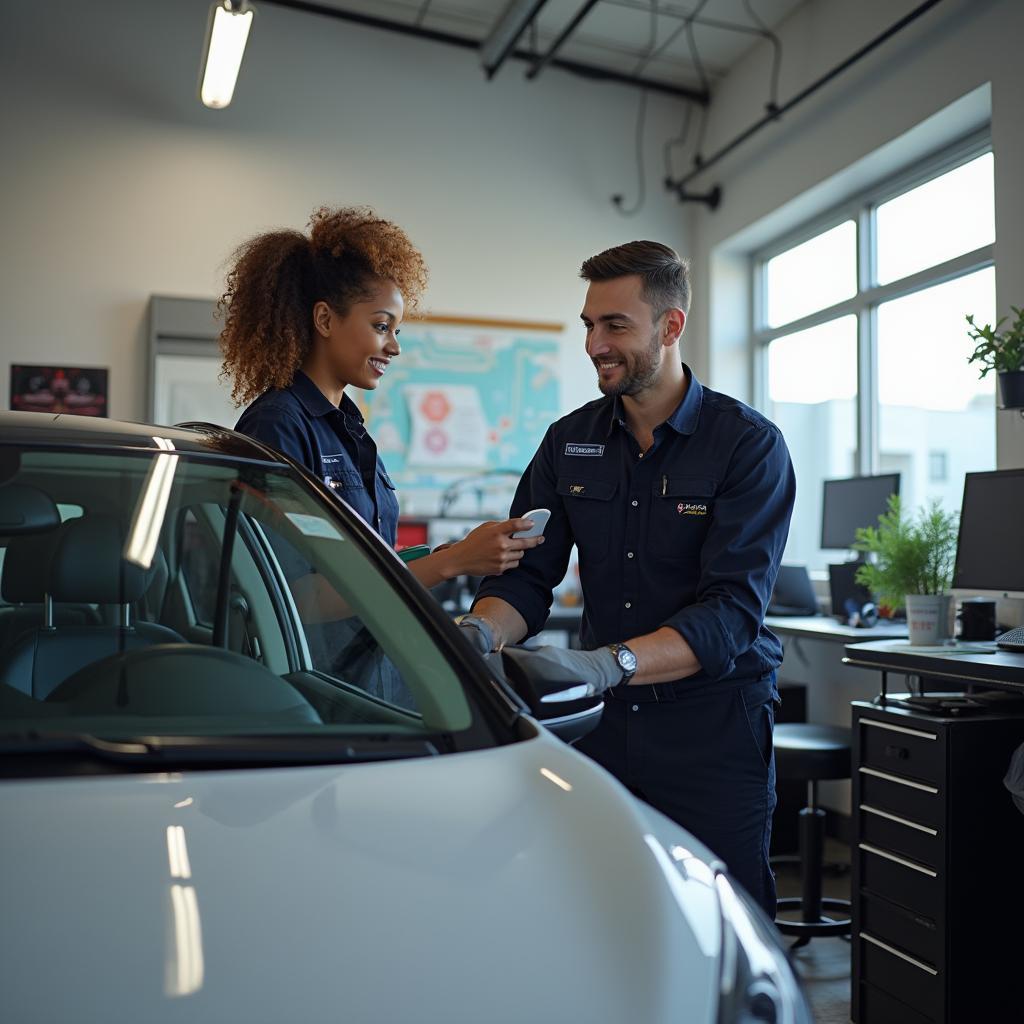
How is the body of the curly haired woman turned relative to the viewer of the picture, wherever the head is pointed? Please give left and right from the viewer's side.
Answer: facing the viewer and to the right of the viewer

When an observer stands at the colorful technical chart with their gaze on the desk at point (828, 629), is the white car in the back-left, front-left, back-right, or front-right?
front-right

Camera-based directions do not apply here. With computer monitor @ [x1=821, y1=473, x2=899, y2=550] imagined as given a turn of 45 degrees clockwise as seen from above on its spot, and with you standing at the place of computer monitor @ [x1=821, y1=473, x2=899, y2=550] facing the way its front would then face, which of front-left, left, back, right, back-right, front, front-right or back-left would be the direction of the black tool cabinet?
left

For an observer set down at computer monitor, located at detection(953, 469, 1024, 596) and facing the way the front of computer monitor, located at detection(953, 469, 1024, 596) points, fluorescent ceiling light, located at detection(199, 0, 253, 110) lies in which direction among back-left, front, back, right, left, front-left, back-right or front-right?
front-right

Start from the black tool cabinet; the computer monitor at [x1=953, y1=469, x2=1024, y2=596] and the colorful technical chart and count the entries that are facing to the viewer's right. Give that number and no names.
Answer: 0

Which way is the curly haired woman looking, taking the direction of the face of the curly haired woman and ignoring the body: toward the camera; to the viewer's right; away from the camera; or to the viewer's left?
to the viewer's right

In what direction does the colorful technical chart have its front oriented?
toward the camera

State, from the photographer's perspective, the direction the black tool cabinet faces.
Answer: facing the viewer and to the left of the viewer

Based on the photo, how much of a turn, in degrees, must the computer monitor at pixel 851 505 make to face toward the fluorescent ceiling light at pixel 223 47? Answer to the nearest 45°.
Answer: approximately 45° to its right

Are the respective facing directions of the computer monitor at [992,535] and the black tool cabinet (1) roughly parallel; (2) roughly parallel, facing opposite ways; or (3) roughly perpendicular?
roughly parallel

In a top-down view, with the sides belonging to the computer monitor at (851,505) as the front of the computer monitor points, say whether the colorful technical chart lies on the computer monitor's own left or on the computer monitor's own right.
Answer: on the computer monitor's own right

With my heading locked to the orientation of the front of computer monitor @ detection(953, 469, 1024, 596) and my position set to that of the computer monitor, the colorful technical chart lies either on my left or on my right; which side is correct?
on my right
